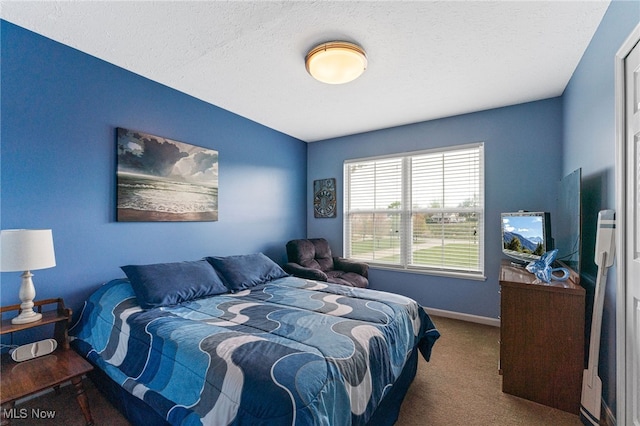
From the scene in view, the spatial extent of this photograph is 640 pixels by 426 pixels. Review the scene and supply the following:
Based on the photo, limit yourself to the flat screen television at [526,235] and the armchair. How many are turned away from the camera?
0

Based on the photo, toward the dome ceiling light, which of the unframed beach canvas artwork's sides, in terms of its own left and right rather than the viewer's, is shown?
front

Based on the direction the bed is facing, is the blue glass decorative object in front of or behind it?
in front

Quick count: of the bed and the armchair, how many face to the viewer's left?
0

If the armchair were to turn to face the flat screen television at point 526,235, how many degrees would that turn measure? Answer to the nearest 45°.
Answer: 0° — it already faces it

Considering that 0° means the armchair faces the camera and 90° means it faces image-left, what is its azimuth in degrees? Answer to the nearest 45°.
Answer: approximately 315°

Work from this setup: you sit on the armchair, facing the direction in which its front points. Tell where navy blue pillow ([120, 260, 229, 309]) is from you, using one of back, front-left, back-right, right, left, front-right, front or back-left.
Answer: right

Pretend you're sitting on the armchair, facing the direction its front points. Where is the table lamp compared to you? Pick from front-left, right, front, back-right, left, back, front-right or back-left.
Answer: right

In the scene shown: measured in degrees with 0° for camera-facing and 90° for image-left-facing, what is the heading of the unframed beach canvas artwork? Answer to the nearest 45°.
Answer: approximately 315°

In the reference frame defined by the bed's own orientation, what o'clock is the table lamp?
The table lamp is roughly at 5 o'clock from the bed.
